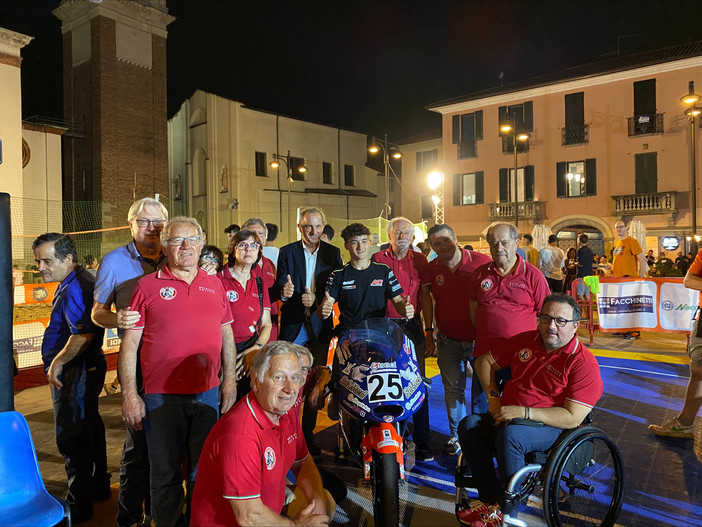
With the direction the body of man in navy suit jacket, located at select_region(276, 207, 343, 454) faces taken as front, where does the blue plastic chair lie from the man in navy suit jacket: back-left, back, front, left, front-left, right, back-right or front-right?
front-right

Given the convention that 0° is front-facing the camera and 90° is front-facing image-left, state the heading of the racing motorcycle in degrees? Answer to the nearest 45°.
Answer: approximately 0°

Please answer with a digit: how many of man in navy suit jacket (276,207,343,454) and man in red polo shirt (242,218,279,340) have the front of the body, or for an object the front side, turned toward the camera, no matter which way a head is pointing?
2

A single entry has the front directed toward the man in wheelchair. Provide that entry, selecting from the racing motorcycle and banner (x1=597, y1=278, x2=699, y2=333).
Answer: the banner

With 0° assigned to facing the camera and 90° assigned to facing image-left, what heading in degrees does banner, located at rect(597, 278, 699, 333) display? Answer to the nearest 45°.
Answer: approximately 0°

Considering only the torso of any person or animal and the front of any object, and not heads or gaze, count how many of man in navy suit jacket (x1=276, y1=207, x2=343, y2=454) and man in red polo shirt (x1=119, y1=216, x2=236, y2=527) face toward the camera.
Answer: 2

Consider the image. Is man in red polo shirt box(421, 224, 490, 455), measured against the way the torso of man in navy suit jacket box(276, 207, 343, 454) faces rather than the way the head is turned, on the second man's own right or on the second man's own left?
on the second man's own left

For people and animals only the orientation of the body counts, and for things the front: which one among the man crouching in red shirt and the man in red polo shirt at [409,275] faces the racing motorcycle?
the man in red polo shirt
